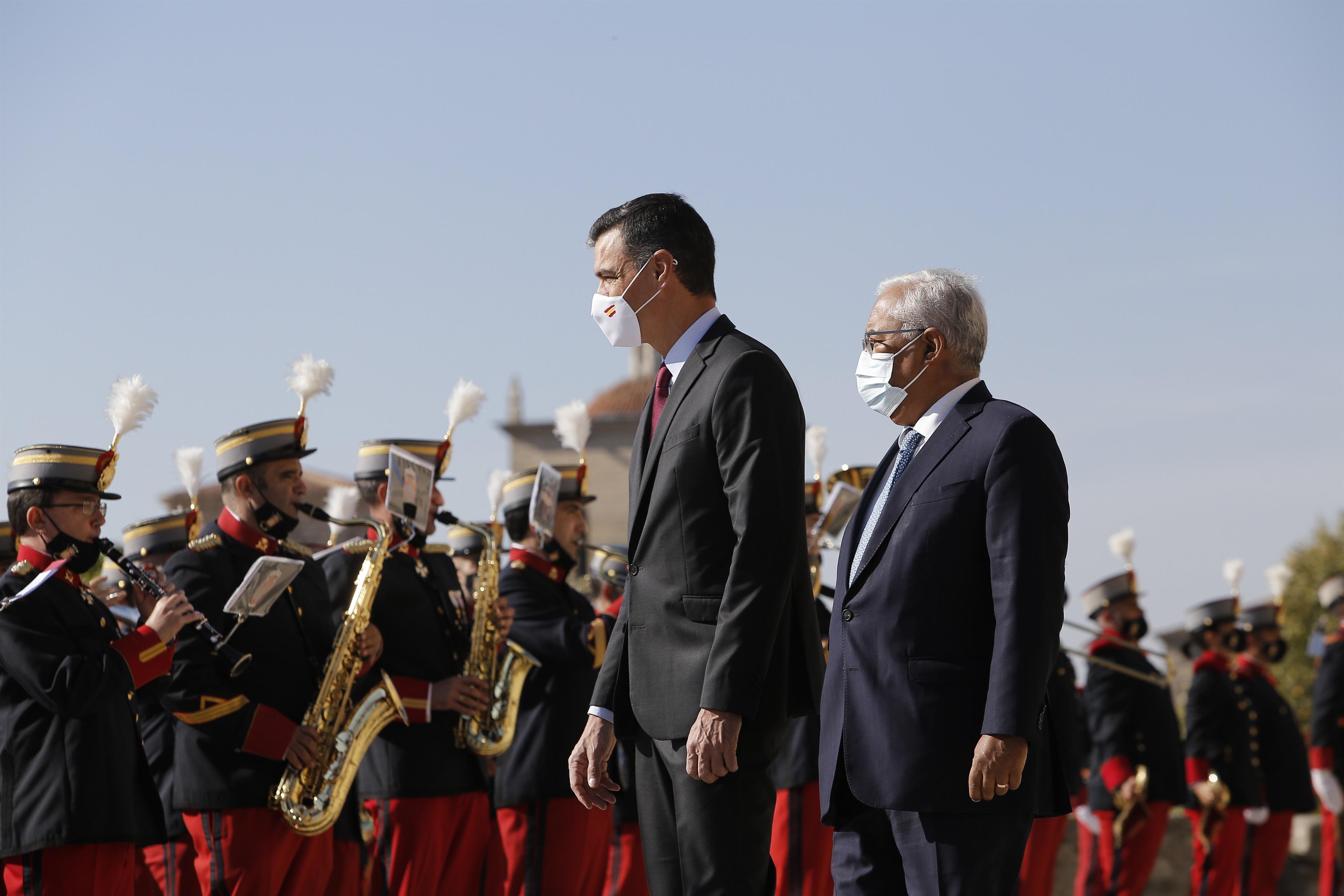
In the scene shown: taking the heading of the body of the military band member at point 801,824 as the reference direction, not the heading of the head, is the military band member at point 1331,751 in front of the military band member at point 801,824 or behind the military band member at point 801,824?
in front

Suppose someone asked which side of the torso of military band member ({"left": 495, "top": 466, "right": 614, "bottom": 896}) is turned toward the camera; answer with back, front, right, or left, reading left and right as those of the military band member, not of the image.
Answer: right

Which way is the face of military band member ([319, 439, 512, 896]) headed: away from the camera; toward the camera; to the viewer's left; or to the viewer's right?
to the viewer's right

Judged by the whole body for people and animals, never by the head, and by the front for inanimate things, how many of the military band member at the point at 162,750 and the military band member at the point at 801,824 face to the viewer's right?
2

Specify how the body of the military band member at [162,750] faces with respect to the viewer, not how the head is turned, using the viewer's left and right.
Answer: facing to the right of the viewer

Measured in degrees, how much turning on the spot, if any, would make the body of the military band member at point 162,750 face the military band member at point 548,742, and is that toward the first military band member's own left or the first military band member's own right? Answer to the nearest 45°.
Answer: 0° — they already face them

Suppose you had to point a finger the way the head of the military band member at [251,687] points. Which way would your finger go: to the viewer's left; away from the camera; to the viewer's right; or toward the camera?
to the viewer's right

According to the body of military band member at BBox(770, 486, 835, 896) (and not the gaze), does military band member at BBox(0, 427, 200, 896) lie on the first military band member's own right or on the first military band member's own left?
on the first military band member's own right
